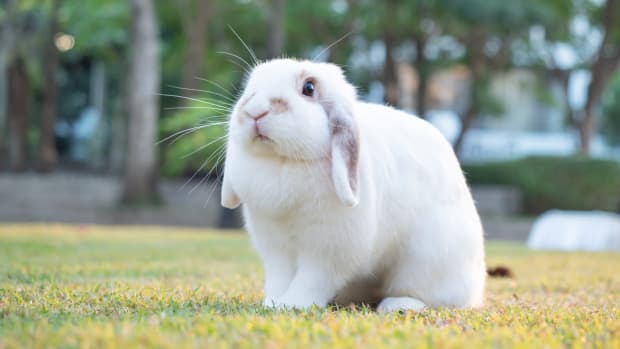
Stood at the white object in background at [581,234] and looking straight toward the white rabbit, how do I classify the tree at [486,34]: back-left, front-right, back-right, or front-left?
back-right

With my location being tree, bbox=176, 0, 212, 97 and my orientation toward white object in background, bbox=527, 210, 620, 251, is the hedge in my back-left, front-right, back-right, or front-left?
front-left

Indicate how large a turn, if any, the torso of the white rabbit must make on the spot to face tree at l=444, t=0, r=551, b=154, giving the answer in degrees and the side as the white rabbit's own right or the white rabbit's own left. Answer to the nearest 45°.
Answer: approximately 135° to the white rabbit's own right

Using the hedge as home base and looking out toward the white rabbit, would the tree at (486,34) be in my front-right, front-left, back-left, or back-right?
back-right

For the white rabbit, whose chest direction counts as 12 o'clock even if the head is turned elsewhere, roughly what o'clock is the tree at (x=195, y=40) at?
The tree is roughly at 4 o'clock from the white rabbit.

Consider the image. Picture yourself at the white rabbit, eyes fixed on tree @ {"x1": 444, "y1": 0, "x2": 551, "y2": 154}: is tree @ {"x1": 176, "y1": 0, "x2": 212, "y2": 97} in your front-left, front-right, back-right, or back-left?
front-left

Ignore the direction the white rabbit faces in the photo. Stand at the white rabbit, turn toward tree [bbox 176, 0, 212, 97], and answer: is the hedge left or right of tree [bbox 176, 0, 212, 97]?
right

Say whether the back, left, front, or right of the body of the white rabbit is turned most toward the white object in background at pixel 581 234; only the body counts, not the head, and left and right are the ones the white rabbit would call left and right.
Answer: back

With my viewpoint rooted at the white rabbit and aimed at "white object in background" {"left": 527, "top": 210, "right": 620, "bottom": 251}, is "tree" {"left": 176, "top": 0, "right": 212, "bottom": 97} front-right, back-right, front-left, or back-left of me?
front-left

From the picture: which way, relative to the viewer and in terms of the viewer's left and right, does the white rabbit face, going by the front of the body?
facing the viewer and to the left of the viewer
